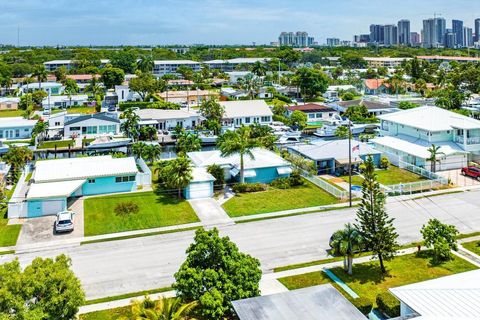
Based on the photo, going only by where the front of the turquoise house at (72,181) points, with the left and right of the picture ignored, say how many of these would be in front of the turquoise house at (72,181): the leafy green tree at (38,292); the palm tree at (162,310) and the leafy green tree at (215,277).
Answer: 3

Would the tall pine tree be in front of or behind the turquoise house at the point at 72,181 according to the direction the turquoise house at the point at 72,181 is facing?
in front

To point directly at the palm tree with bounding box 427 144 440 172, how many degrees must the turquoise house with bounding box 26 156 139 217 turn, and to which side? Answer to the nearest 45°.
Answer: approximately 90° to its left

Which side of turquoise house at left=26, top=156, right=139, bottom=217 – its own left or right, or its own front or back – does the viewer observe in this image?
front
